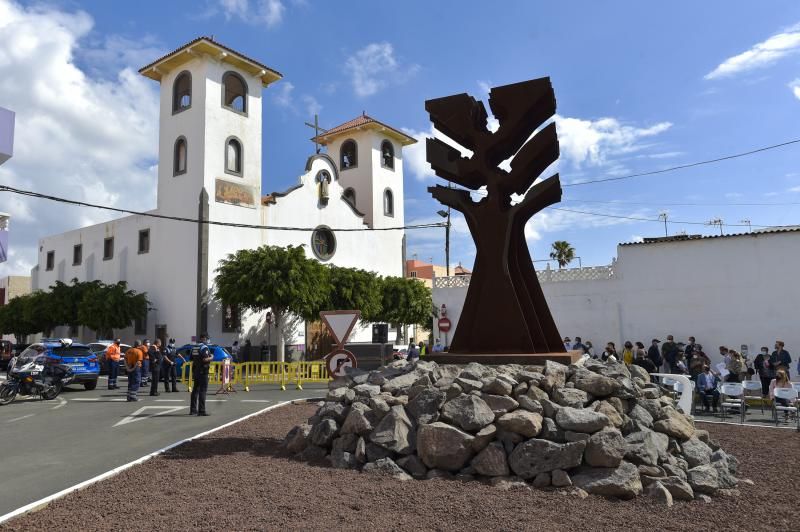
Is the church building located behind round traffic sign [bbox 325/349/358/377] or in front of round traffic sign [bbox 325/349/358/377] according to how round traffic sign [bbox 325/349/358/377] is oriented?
behind

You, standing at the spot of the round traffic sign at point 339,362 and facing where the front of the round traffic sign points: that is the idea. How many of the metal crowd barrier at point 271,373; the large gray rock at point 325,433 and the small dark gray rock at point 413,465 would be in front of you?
2

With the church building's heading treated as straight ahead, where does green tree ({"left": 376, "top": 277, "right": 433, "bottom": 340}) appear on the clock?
The green tree is roughly at 10 o'clock from the church building.

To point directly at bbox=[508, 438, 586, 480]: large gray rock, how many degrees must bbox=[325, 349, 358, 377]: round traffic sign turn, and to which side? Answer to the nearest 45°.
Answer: approximately 45° to its left

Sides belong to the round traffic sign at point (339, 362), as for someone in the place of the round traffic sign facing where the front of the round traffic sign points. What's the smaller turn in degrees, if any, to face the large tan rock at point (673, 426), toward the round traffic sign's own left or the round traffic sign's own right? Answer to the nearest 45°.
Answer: approximately 45° to the round traffic sign's own left

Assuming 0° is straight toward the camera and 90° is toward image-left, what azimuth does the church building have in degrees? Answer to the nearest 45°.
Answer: approximately 315°

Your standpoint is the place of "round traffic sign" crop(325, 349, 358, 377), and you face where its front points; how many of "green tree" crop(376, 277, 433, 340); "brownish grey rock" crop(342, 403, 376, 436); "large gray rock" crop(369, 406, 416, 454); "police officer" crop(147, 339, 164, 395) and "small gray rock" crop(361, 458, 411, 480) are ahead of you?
3

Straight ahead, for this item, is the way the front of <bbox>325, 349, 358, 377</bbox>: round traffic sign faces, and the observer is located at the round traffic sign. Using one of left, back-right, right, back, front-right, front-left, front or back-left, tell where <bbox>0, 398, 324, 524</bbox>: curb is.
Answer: front-right

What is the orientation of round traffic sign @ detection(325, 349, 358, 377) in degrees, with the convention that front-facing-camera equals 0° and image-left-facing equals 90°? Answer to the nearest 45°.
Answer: approximately 0°

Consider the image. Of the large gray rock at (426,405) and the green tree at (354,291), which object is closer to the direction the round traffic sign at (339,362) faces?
the large gray rock

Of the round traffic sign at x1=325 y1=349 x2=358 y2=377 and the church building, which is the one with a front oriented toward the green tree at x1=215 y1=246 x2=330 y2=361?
the church building

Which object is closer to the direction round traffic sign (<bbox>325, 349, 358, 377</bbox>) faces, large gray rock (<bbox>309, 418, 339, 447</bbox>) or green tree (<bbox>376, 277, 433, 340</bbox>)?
the large gray rock

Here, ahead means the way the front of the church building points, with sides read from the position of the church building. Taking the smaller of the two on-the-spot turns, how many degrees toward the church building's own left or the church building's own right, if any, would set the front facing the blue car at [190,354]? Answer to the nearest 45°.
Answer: approximately 45° to the church building's own right
